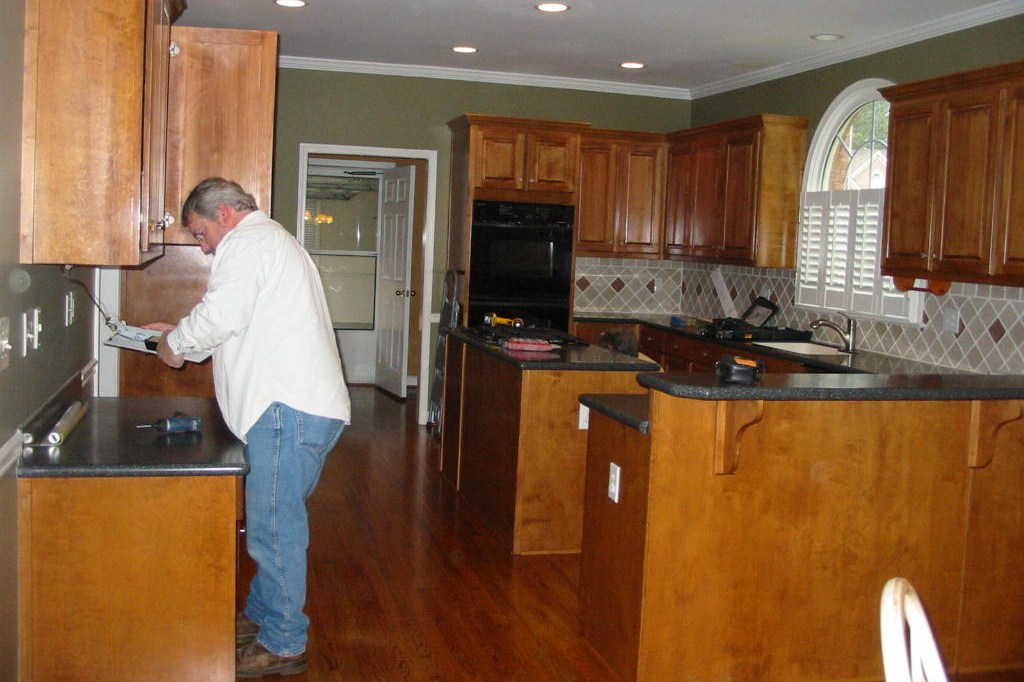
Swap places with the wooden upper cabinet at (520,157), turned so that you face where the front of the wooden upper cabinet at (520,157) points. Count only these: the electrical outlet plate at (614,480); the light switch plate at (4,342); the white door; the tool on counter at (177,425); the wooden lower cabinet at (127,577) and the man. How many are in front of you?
5

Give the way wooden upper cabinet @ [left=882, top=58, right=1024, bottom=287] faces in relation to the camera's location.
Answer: facing the viewer and to the left of the viewer

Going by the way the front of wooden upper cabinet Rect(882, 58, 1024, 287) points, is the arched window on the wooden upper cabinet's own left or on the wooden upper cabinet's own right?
on the wooden upper cabinet's own right

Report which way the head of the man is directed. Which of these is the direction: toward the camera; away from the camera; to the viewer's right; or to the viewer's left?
to the viewer's left

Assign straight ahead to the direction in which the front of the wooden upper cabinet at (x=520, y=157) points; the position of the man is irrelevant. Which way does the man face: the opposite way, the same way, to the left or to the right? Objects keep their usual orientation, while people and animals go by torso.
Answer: to the right

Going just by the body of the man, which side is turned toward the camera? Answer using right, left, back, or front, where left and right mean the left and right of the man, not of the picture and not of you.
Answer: left

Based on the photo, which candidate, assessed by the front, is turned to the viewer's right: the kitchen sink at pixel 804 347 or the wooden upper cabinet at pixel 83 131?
the wooden upper cabinet

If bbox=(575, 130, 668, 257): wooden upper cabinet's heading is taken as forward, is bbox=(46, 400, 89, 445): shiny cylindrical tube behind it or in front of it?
in front

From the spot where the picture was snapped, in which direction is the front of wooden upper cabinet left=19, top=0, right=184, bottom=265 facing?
facing to the right of the viewer

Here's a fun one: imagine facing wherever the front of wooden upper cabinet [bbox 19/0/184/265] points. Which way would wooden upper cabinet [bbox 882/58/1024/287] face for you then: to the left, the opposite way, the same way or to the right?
the opposite way

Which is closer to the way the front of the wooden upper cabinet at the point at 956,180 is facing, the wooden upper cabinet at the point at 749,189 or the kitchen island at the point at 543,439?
the kitchen island

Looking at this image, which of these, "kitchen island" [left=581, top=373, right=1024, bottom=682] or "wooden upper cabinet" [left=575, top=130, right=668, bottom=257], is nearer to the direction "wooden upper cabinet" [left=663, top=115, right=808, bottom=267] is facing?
the kitchen island

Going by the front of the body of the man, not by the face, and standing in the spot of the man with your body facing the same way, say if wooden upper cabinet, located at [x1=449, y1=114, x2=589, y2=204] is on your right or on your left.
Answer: on your right
